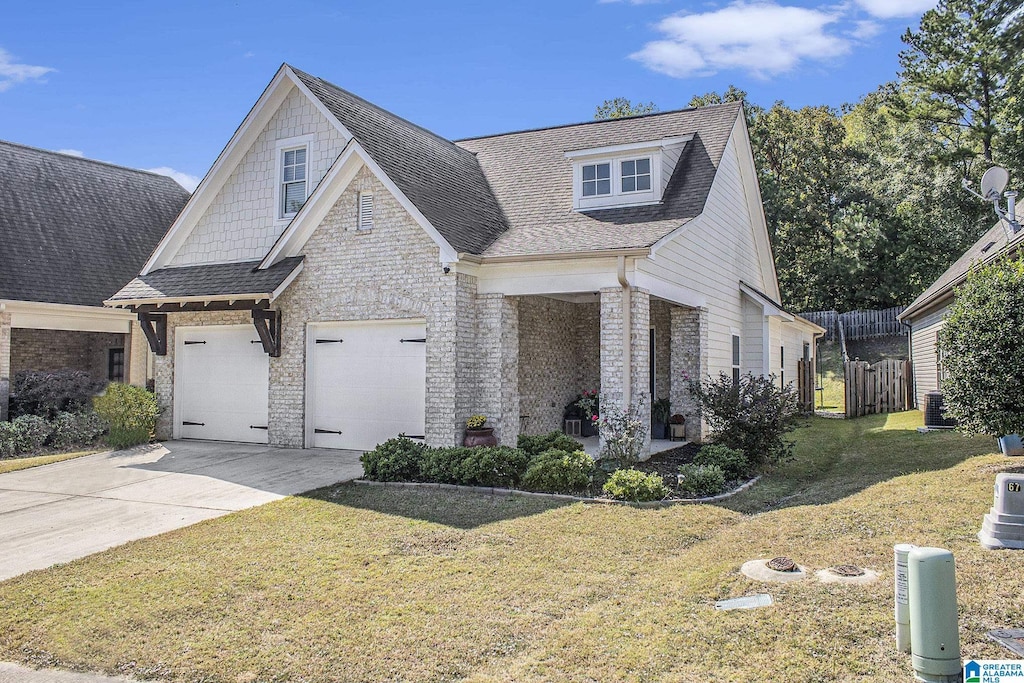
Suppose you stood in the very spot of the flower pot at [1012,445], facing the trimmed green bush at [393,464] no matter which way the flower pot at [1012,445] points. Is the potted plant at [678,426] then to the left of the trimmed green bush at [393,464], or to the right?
right

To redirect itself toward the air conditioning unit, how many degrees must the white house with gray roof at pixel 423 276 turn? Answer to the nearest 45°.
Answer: approximately 135° to its left

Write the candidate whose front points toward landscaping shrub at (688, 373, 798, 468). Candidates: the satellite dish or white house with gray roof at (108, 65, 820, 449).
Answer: the satellite dish

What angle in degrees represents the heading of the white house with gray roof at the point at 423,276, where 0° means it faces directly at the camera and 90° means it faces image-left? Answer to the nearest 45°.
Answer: approximately 45°

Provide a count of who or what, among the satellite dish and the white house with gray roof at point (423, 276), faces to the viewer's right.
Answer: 0

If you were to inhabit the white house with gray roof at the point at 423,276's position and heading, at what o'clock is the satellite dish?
The satellite dish is roughly at 8 o'clock from the white house with gray roof.

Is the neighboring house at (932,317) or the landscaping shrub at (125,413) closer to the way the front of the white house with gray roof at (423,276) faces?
the landscaping shrub

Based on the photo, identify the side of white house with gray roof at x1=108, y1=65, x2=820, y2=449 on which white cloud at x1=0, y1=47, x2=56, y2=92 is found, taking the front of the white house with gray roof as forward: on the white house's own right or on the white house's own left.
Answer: on the white house's own right

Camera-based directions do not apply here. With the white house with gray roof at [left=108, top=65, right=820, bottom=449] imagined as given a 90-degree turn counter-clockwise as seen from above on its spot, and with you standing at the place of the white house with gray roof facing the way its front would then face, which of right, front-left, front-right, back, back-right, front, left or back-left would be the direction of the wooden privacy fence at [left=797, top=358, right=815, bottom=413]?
left

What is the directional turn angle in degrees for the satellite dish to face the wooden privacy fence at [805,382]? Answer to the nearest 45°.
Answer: approximately 90° to its right

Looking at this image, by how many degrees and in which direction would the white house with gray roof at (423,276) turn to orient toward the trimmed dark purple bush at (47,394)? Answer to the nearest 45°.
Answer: approximately 45° to its right

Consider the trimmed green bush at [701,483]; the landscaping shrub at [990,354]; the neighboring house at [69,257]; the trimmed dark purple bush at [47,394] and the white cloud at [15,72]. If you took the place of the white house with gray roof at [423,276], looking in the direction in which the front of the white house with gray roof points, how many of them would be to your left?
2
